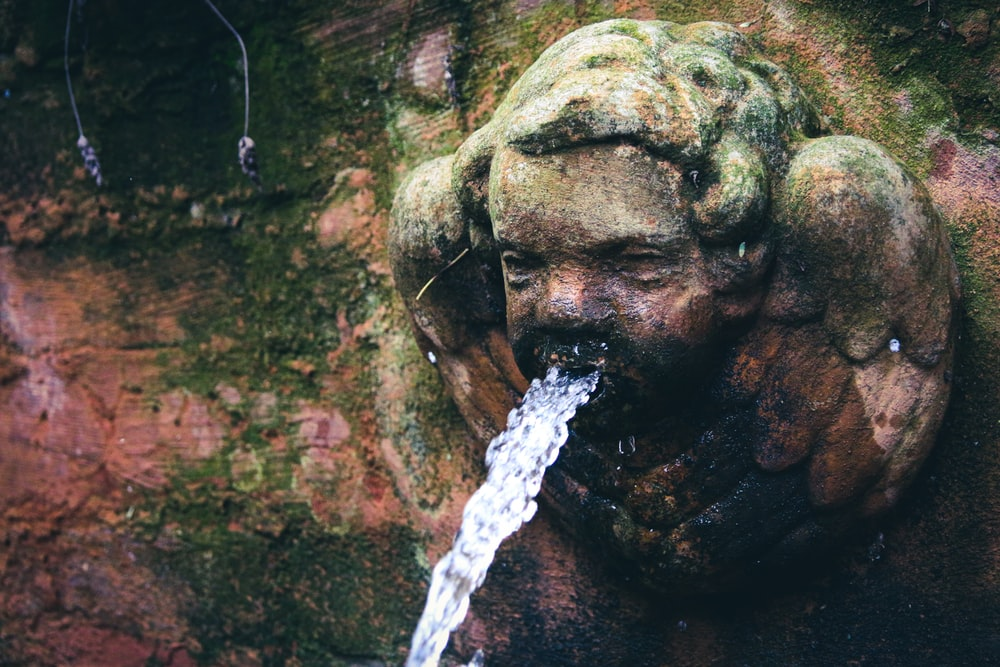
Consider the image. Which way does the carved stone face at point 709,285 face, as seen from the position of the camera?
facing the viewer and to the left of the viewer
